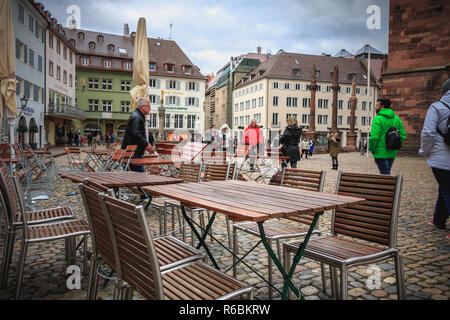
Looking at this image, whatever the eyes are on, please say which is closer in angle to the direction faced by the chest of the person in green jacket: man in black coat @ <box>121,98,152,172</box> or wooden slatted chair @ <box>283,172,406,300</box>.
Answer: the man in black coat

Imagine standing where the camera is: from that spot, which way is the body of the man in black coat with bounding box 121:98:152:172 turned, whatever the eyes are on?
to the viewer's right

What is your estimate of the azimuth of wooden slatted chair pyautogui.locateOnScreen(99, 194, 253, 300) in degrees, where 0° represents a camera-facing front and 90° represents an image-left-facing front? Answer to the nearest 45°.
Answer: approximately 225°

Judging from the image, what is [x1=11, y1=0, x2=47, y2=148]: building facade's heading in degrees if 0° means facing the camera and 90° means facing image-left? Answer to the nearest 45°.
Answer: approximately 315°

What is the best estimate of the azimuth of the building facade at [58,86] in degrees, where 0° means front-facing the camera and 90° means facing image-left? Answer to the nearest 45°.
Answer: approximately 315°

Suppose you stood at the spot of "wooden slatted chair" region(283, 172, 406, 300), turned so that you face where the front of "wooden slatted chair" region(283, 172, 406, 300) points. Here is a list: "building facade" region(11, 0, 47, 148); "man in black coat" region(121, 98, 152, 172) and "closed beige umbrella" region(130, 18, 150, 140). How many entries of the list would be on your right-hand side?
3

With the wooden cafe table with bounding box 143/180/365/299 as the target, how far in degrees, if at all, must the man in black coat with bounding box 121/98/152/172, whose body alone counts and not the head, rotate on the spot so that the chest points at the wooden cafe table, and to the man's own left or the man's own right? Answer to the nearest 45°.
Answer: approximately 90° to the man's own right

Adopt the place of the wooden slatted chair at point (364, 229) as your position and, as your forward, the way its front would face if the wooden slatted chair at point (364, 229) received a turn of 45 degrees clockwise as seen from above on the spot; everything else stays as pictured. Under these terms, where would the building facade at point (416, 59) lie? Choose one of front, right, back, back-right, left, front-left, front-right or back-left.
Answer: right

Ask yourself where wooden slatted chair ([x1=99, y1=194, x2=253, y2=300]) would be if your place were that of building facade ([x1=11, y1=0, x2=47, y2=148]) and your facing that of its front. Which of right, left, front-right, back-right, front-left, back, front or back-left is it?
front-right
